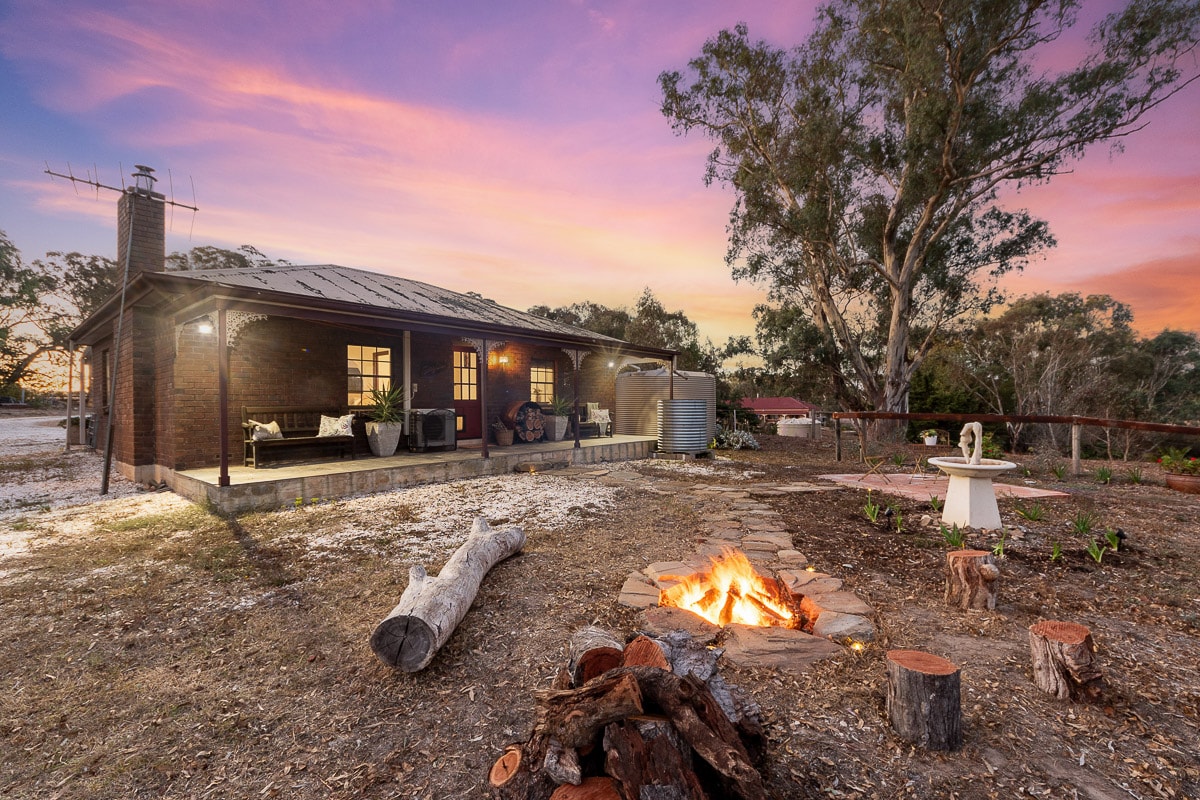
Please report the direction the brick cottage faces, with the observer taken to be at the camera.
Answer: facing the viewer and to the right of the viewer

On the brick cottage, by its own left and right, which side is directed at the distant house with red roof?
left

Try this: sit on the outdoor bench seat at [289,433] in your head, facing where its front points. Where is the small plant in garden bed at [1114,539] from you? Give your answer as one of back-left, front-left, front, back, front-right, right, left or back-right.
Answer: front

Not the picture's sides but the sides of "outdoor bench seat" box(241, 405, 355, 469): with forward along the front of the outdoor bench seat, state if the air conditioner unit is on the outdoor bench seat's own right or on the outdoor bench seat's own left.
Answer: on the outdoor bench seat's own left

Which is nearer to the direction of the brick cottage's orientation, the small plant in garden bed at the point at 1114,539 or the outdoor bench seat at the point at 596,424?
the small plant in garden bed

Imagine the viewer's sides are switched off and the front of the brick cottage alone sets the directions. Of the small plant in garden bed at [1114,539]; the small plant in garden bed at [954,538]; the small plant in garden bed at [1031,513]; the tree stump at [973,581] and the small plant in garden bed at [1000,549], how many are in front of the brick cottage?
5

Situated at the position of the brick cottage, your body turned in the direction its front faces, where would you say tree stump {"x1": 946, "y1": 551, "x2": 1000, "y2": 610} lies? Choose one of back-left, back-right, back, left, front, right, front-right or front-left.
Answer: front

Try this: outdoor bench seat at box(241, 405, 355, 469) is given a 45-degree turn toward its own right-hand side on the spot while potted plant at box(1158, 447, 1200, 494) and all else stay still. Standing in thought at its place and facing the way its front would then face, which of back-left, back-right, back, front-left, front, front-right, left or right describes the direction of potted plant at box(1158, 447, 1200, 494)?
front-left

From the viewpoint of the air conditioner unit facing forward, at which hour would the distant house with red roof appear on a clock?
The distant house with red roof is roughly at 9 o'clock from the air conditioner unit.

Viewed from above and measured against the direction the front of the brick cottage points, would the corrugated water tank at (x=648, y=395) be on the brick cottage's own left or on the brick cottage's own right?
on the brick cottage's own left

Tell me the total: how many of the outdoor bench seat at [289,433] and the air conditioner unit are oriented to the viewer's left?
0

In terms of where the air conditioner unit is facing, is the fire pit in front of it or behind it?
in front

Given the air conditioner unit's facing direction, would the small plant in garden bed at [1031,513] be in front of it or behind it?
in front

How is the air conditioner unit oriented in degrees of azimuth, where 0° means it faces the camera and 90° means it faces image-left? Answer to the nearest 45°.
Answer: approximately 315°

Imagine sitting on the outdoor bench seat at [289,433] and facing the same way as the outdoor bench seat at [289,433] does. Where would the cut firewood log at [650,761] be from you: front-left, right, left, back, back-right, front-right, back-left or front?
front-right

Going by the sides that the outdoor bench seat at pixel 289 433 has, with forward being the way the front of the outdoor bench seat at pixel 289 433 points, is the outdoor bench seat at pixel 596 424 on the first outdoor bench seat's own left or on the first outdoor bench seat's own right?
on the first outdoor bench seat's own left

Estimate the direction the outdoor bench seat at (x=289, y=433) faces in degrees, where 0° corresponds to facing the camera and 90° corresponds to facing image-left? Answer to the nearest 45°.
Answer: approximately 315°

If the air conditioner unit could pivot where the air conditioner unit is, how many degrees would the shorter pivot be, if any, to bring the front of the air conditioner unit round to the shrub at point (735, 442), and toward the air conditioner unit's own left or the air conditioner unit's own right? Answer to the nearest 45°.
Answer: approximately 45° to the air conditioner unit's own left
